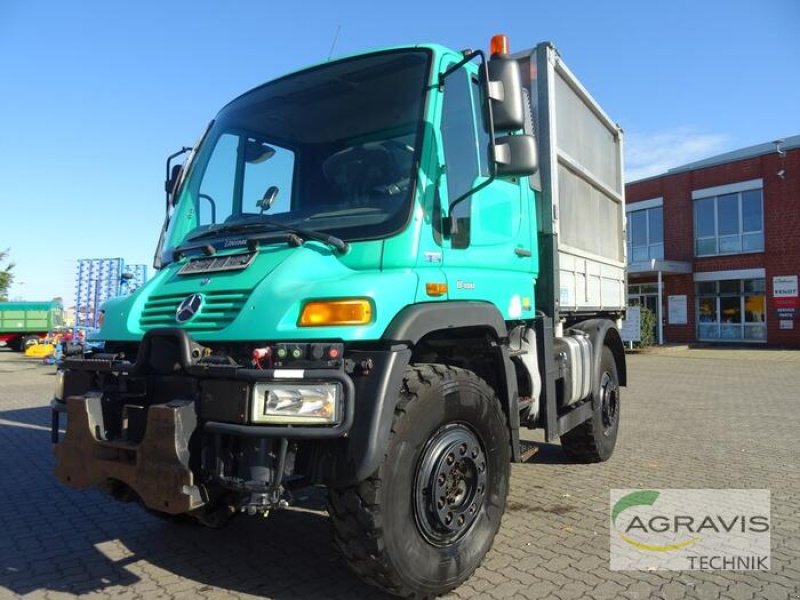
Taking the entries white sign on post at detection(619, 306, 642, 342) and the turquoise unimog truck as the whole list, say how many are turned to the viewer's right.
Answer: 0

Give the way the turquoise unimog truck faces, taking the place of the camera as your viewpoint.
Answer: facing the viewer and to the left of the viewer

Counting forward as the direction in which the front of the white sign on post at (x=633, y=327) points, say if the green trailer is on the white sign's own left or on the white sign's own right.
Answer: on the white sign's own right

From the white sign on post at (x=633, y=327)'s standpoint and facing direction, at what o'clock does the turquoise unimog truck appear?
The turquoise unimog truck is roughly at 12 o'clock from the white sign on post.

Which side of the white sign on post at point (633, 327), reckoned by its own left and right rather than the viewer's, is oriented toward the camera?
front

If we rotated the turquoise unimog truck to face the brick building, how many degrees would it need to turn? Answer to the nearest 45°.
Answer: approximately 180°

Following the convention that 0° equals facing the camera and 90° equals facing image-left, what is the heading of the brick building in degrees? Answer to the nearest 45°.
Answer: approximately 45°

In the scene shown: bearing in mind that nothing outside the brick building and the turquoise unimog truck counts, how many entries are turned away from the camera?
0

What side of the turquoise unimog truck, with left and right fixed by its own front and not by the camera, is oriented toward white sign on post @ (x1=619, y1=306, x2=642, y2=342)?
back
